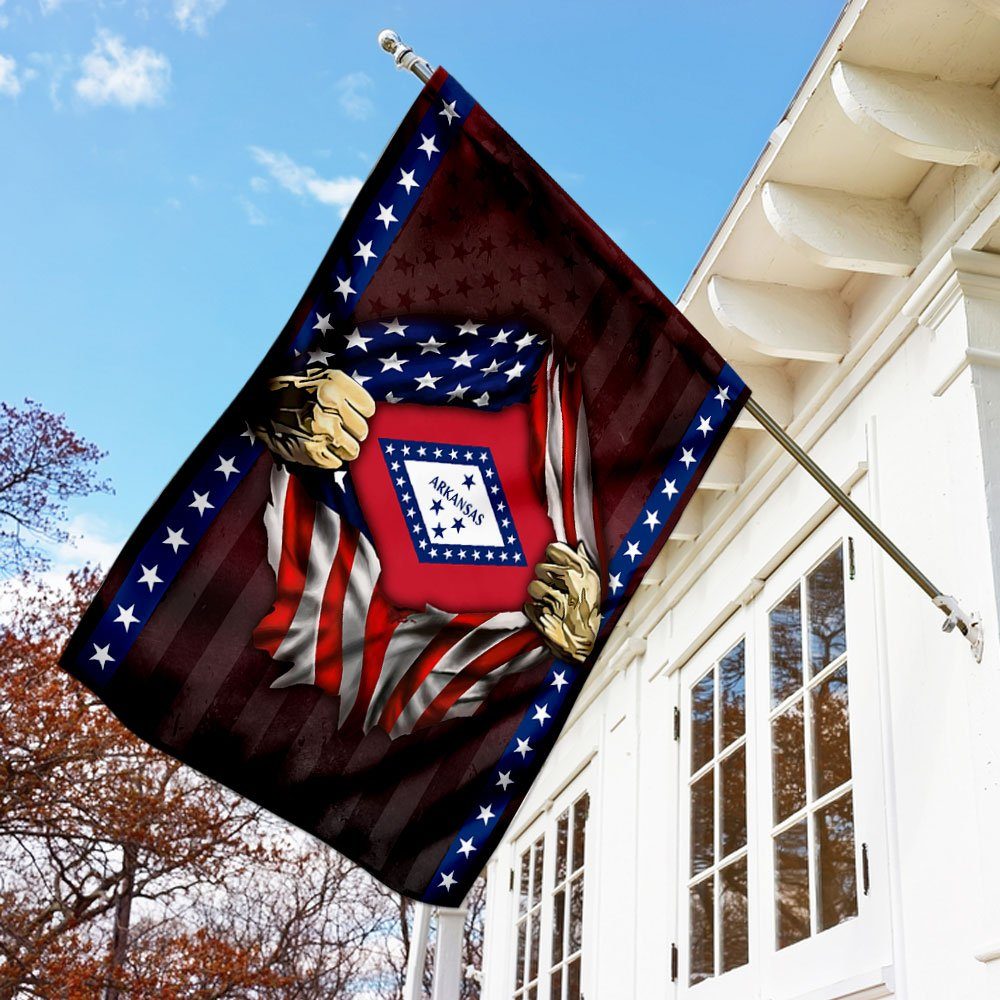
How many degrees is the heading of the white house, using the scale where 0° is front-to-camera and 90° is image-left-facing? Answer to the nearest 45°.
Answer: approximately 45°
